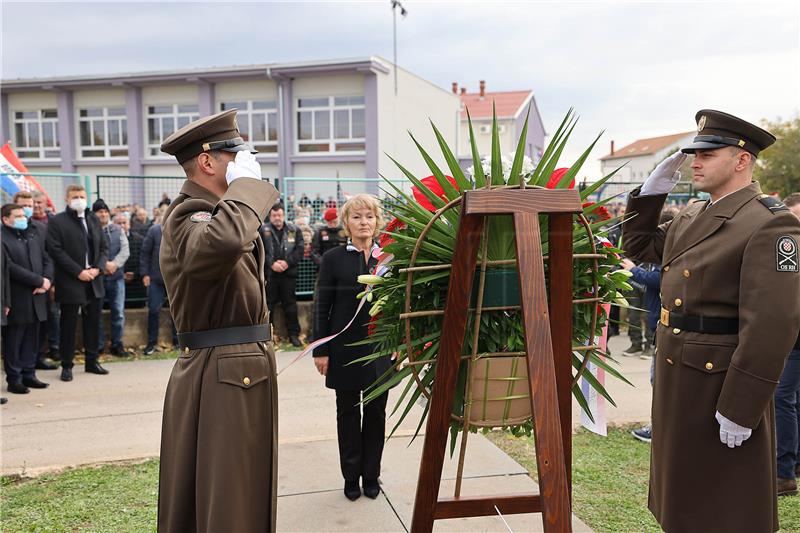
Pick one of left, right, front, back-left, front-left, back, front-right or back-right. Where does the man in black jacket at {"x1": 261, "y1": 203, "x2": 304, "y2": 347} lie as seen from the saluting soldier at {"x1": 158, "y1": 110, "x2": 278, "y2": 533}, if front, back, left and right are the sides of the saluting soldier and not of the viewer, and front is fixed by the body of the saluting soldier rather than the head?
left

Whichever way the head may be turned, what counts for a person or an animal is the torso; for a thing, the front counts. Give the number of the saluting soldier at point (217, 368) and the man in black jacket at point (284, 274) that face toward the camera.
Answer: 1

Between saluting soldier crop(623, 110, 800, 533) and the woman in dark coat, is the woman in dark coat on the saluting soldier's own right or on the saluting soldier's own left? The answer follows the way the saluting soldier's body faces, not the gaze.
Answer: on the saluting soldier's own right

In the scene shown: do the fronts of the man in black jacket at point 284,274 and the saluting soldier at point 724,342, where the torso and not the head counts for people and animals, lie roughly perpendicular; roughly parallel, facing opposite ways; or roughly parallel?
roughly perpendicular

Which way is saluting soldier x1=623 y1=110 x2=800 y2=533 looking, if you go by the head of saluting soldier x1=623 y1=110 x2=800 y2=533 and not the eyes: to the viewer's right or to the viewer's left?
to the viewer's left

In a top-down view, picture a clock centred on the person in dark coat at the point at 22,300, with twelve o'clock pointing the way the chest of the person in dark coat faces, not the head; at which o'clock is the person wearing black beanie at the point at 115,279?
The person wearing black beanie is roughly at 9 o'clock from the person in dark coat.

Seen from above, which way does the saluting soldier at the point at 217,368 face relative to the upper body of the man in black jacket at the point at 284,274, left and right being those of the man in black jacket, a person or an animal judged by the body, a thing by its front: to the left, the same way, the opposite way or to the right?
to the left

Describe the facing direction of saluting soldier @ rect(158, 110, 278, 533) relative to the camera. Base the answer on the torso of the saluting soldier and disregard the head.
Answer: to the viewer's right

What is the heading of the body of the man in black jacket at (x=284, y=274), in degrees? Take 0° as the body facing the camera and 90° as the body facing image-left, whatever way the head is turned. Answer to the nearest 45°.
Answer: approximately 0°

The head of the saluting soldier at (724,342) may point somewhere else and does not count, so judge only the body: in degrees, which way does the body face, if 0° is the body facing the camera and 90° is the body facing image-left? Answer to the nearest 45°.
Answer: approximately 45°

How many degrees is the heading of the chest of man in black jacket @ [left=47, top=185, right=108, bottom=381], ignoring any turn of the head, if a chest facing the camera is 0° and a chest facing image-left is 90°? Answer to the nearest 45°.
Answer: approximately 315°

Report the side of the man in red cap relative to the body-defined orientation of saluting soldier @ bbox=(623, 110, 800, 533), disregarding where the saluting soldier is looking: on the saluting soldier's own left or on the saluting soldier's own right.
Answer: on the saluting soldier's own right
